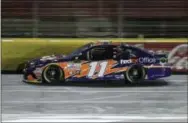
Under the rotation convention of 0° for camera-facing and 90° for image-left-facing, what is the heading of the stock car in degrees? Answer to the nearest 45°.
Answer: approximately 90°
